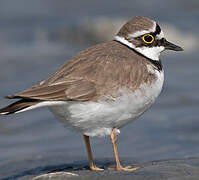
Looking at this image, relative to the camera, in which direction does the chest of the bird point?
to the viewer's right
